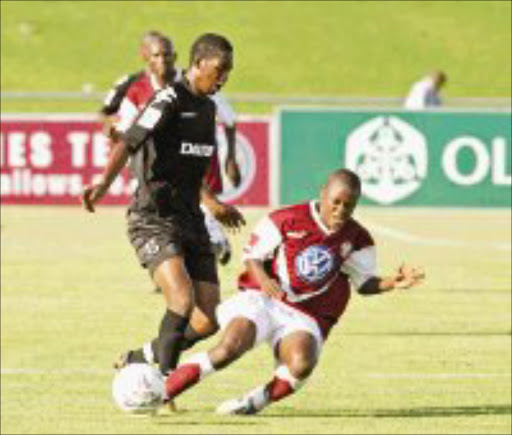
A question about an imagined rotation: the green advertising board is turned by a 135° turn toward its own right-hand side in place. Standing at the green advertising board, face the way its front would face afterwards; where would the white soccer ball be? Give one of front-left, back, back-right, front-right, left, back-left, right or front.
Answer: back-left

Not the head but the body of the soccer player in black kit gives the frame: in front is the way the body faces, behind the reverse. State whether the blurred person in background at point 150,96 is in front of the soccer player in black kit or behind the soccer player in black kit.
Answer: behind

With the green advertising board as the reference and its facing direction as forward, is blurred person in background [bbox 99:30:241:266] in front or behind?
in front

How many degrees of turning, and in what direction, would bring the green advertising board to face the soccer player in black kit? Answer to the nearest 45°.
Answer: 0° — it already faces them

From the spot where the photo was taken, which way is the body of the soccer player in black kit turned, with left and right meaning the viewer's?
facing the viewer and to the right of the viewer

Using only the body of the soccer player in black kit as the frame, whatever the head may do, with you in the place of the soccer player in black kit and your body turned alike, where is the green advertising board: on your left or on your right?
on your left

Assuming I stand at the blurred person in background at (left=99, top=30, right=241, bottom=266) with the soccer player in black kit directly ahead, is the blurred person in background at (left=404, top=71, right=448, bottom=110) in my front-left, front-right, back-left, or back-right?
back-left

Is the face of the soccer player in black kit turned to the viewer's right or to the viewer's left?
to the viewer's right

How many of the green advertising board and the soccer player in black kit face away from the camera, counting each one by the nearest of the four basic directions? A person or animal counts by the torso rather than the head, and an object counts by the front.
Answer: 0

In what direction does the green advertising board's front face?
toward the camera
